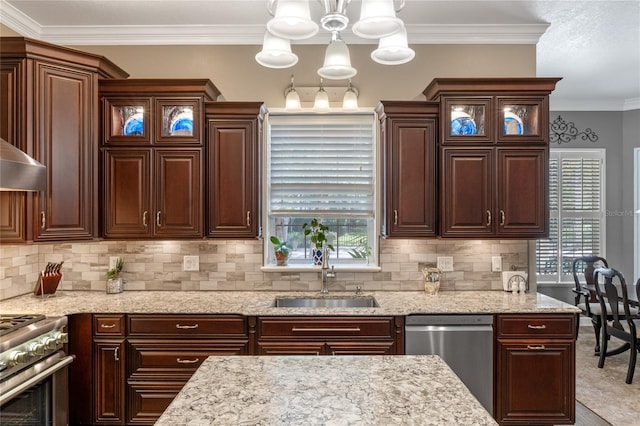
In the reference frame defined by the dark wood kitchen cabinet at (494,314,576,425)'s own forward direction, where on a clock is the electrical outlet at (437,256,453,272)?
The electrical outlet is roughly at 4 o'clock from the dark wood kitchen cabinet.

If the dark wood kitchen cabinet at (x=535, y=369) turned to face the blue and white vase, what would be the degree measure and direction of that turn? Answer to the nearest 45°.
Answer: approximately 90° to its right

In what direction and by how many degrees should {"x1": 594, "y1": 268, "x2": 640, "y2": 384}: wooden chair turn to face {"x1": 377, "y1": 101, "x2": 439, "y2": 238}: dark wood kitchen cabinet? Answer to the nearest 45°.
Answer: approximately 180°

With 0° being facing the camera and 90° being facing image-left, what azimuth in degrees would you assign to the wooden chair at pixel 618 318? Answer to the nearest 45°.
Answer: approximately 225°

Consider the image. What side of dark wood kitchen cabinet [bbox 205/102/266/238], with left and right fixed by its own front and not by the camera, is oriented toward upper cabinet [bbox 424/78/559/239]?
left

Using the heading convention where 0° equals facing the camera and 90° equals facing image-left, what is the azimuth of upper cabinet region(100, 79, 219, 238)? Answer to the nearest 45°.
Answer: approximately 0°

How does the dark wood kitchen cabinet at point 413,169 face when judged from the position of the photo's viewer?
facing the viewer

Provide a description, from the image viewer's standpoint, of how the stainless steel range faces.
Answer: facing the viewer and to the right of the viewer

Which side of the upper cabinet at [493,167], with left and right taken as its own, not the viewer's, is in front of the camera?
front

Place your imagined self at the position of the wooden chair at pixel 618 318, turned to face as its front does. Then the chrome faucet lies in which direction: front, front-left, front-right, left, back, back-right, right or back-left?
back

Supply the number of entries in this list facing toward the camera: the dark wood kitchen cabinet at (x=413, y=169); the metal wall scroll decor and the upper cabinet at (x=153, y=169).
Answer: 3

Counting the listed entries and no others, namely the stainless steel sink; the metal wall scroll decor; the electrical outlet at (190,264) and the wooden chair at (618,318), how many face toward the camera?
3
